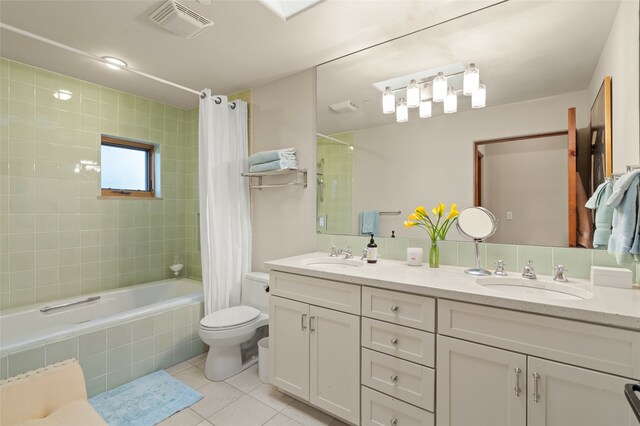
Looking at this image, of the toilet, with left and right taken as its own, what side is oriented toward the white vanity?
left

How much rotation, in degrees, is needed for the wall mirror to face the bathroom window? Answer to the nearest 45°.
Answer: approximately 45° to its right

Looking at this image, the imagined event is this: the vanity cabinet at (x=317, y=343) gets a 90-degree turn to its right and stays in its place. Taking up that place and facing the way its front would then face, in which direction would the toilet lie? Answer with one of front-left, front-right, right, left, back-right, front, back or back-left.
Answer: front

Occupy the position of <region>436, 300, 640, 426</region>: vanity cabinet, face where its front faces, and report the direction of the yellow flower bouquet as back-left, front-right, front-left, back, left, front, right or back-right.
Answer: right

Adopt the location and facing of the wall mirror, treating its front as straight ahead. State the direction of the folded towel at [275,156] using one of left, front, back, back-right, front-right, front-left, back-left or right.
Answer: front-right

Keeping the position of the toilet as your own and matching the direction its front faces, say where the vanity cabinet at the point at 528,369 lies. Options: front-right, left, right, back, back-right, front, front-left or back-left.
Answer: left

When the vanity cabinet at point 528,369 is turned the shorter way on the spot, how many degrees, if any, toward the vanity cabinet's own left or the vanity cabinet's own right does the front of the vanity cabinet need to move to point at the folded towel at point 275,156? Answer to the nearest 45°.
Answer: approximately 45° to the vanity cabinet's own right

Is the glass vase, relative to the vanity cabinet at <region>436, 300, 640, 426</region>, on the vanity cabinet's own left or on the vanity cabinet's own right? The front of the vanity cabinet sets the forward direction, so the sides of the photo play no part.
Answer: on the vanity cabinet's own right

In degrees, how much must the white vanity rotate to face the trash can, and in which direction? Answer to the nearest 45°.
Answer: approximately 45° to its right

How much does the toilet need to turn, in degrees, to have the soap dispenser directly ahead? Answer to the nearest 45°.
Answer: approximately 90° to its left

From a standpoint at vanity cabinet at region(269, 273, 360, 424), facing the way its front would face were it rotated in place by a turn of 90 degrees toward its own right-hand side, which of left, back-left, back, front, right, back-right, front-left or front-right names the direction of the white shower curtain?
front

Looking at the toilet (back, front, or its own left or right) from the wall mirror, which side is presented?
left

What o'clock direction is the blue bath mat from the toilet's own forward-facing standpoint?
The blue bath mat is roughly at 1 o'clock from the toilet.
